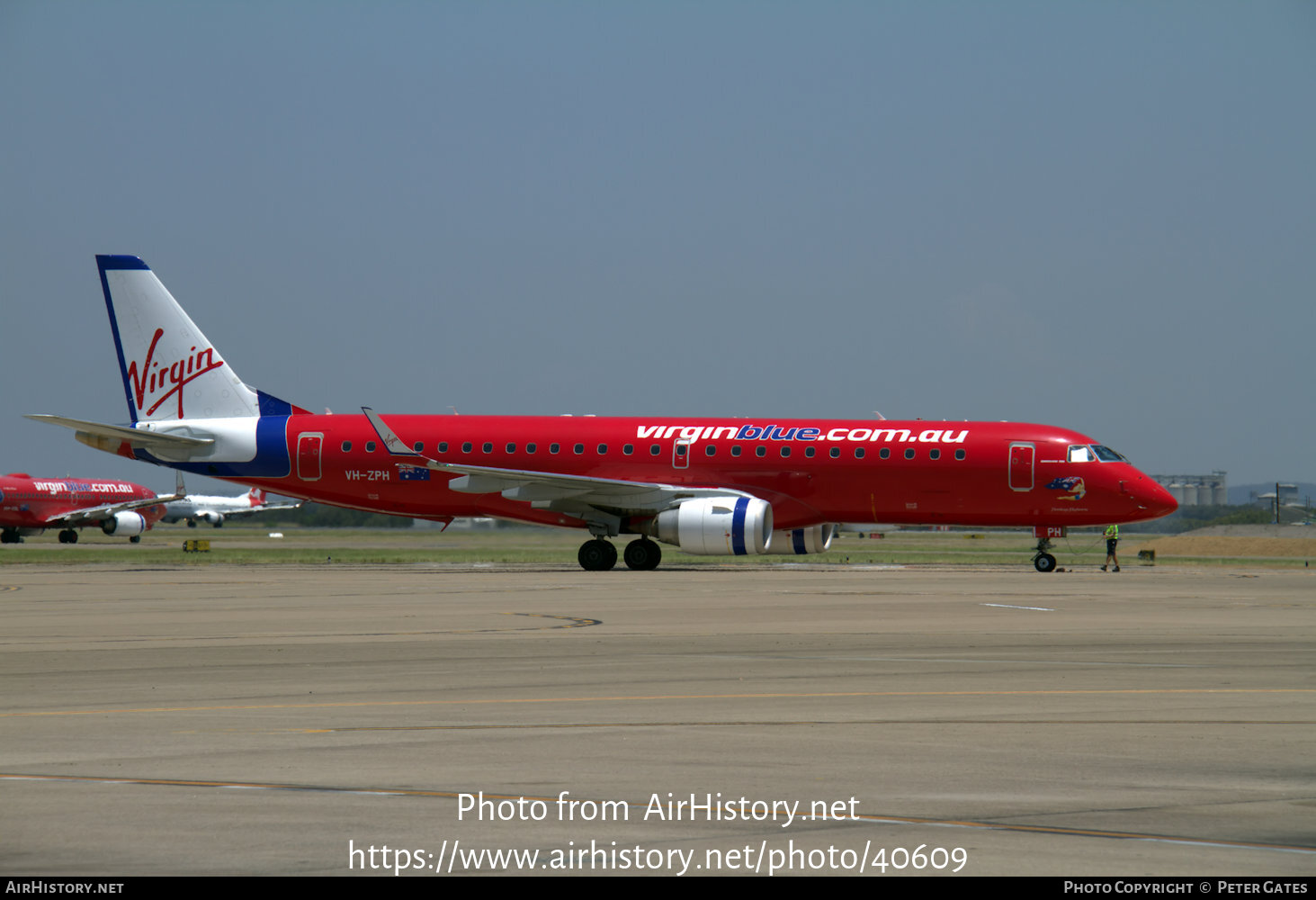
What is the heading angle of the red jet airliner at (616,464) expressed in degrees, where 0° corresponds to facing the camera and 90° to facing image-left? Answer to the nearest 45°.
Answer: approximately 270°
